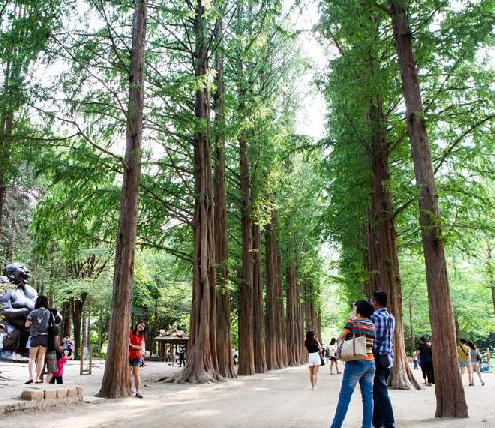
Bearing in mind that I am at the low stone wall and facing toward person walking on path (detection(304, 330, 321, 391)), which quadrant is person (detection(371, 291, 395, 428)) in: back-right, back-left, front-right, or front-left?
front-right

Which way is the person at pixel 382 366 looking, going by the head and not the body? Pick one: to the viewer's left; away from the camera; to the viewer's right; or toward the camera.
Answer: away from the camera

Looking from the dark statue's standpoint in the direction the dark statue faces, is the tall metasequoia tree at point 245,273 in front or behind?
in front

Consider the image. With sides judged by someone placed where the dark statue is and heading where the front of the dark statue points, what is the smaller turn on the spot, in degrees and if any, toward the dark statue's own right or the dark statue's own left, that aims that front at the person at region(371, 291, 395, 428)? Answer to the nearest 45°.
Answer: approximately 90° to the dark statue's own right

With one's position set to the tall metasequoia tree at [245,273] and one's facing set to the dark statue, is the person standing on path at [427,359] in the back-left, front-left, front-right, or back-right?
back-left

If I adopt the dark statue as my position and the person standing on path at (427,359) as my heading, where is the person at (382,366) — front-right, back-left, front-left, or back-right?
front-right

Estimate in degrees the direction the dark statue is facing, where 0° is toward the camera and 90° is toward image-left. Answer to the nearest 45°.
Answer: approximately 270°

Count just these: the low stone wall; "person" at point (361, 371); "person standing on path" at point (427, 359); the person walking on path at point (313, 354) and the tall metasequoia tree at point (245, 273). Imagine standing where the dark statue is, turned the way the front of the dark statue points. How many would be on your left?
0

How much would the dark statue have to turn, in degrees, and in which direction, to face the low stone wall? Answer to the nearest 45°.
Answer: approximately 90° to its right

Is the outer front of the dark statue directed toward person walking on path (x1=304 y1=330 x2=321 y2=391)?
no
